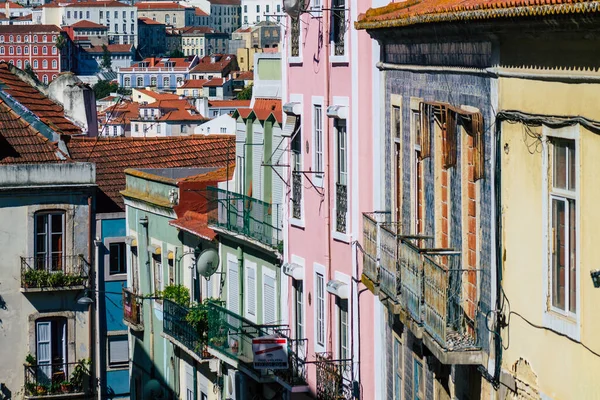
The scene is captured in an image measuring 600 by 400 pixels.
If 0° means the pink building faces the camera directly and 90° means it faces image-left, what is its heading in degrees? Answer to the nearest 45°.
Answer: approximately 45°
